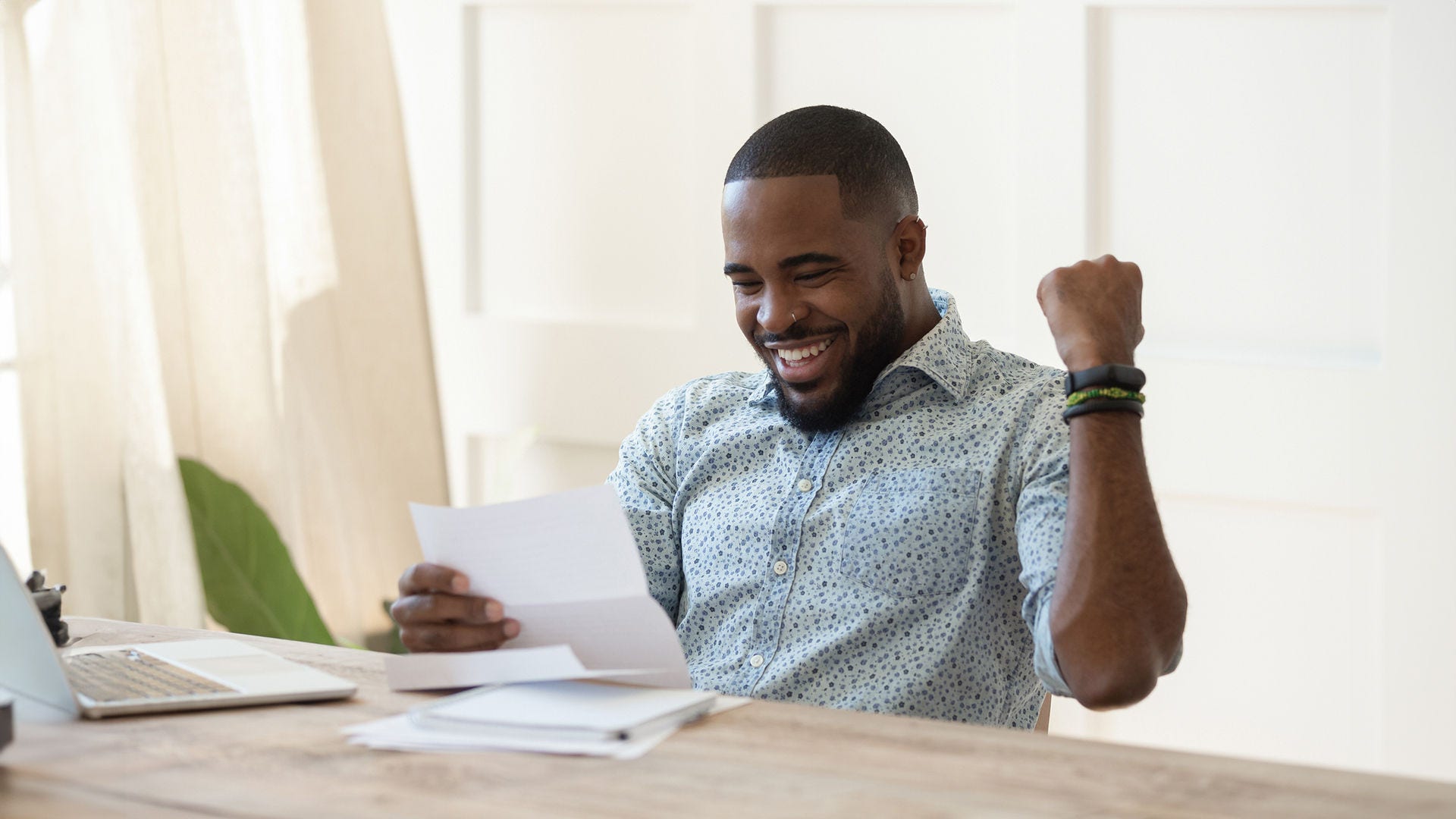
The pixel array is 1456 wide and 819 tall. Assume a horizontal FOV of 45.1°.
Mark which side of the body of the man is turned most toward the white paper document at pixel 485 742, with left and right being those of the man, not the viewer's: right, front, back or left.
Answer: front

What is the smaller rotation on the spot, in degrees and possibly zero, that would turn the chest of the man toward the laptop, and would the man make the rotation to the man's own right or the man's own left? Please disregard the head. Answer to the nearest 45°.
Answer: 0° — they already face it

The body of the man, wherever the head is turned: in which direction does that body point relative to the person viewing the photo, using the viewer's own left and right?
facing the viewer and to the left of the viewer

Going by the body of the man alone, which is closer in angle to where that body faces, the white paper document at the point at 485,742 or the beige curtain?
the white paper document

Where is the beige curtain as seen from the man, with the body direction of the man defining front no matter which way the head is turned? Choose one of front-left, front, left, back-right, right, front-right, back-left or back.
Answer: right

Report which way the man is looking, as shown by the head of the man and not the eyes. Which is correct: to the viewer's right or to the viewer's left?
to the viewer's left
